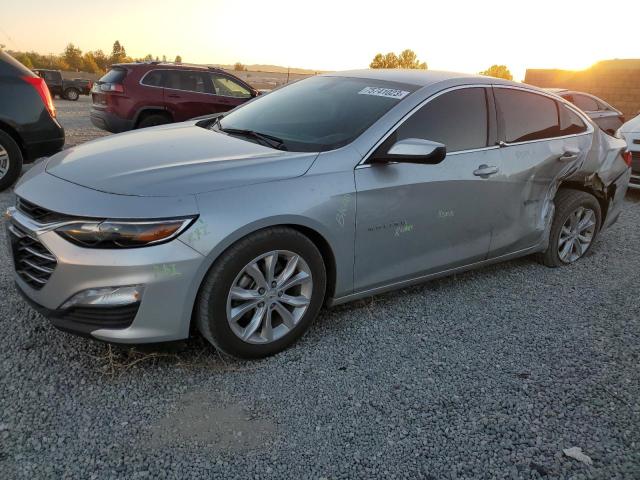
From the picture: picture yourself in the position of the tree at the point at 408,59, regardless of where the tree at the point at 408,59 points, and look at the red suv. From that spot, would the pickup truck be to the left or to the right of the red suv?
right

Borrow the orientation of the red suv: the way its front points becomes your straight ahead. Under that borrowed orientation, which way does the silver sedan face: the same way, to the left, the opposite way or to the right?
the opposite way

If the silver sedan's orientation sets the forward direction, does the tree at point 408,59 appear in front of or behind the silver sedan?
behind

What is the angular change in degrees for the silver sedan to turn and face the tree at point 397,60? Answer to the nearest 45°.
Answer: approximately 135° to its right

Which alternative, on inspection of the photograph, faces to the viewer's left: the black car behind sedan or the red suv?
the black car behind sedan

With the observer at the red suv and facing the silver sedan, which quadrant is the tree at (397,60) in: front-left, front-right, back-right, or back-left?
back-left

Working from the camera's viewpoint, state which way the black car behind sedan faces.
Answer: facing to the left of the viewer

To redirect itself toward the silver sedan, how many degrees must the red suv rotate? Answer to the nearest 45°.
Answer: approximately 135° to its right

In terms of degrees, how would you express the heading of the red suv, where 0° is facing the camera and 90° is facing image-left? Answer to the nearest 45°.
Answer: approximately 225°
